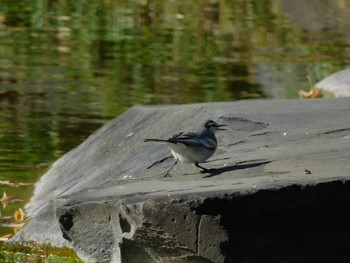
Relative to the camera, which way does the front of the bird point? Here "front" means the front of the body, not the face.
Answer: to the viewer's right
